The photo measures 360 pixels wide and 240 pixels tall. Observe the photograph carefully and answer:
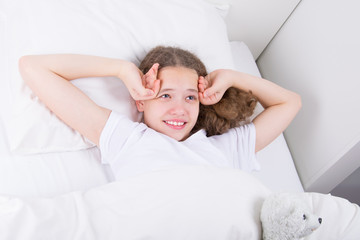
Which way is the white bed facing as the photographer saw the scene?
facing the viewer
